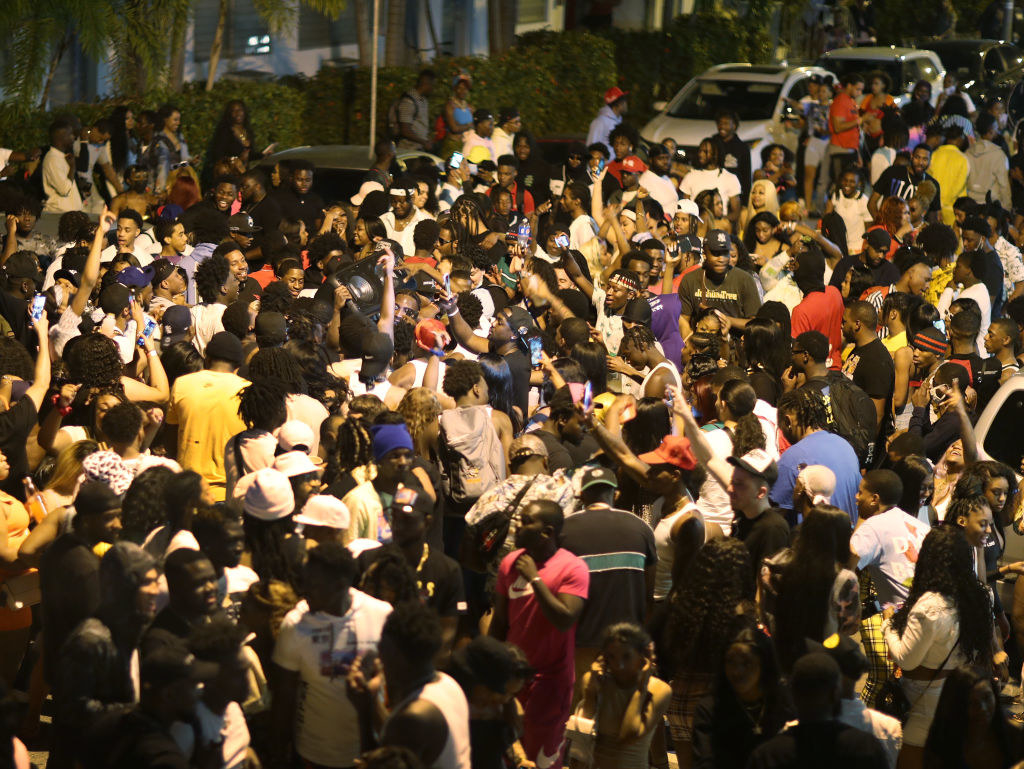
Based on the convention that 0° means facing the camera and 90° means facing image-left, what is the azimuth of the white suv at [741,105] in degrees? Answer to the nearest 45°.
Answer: approximately 45°

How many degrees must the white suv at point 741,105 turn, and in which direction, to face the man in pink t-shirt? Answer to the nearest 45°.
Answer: approximately 45° to its left
